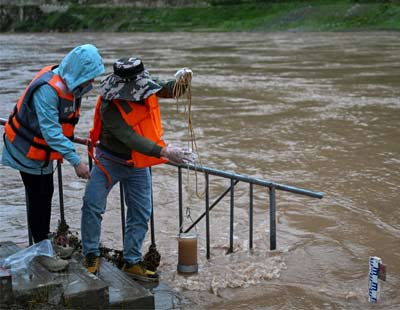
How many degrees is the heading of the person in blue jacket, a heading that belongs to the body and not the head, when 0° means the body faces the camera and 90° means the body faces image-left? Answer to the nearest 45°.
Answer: approximately 270°

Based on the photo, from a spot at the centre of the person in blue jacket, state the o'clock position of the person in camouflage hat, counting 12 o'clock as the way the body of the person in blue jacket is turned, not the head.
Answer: The person in camouflage hat is roughly at 12 o'clock from the person in blue jacket.
